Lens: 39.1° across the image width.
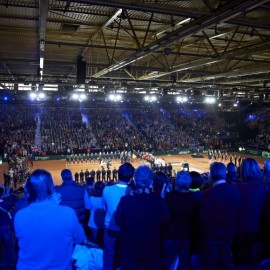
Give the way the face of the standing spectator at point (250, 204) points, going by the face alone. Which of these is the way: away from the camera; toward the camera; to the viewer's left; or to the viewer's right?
away from the camera

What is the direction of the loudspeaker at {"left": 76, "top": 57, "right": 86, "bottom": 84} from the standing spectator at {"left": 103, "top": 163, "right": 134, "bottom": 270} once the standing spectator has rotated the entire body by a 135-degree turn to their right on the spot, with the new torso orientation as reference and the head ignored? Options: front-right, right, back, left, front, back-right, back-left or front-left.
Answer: back

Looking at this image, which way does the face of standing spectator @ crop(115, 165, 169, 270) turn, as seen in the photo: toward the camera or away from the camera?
away from the camera

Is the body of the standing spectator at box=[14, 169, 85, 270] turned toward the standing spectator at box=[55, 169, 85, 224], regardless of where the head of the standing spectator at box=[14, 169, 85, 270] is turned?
yes

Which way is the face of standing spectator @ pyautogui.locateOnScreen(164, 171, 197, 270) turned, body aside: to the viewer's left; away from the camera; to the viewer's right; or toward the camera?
away from the camera

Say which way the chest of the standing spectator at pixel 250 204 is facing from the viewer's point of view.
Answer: away from the camera

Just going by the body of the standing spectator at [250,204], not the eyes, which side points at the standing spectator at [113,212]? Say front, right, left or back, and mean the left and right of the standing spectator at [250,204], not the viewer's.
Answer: left

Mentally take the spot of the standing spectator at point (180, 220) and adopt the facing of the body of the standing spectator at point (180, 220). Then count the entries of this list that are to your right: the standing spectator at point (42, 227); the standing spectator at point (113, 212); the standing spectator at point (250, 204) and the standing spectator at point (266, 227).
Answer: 2

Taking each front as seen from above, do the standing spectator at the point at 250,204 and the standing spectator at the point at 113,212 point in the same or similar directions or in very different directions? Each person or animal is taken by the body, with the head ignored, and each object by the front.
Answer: same or similar directions

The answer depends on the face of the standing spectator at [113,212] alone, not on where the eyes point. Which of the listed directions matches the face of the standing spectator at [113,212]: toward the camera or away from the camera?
away from the camera

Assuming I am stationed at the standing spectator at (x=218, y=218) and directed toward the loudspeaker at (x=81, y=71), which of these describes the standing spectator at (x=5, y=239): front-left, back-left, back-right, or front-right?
front-left

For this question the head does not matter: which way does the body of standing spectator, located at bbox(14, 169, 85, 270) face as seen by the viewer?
away from the camera

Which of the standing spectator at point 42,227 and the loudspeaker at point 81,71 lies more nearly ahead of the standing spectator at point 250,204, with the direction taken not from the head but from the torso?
the loudspeaker

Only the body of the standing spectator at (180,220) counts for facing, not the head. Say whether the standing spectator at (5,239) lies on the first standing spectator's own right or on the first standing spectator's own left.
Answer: on the first standing spectator's own left

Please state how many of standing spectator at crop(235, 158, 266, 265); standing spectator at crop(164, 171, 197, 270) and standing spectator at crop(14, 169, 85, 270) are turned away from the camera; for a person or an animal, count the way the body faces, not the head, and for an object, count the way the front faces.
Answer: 3

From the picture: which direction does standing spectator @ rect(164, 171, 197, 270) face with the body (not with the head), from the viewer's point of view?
away from the camera

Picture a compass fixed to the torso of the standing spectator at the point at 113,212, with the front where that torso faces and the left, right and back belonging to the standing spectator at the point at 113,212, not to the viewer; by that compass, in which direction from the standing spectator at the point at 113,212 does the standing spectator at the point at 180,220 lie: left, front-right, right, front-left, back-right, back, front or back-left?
front-right

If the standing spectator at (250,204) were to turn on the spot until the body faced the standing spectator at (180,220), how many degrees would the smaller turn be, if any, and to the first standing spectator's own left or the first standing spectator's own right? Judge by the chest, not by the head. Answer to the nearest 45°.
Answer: approximately 90° to the first standing spectator's own left

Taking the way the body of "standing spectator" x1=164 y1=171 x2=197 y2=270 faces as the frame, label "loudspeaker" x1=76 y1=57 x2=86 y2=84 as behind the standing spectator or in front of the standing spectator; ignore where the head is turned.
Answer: in front
